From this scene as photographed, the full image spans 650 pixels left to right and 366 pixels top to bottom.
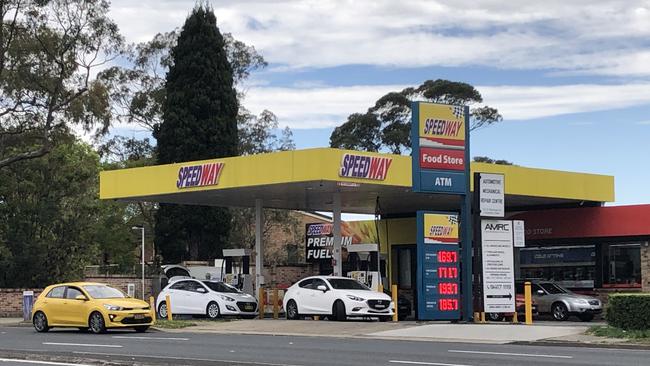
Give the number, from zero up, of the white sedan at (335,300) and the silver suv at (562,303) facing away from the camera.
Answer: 0

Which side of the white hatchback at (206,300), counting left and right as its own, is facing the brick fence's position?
back

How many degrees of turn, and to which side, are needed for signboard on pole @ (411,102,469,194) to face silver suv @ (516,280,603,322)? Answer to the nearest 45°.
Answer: approximately 90° to its left

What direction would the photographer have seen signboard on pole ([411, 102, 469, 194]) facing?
facing the viewer and to the right of the viewer

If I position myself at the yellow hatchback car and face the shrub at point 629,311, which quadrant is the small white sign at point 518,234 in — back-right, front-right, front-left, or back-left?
front-left

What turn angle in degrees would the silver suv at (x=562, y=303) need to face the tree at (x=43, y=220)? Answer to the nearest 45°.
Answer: approximately 135° to its right

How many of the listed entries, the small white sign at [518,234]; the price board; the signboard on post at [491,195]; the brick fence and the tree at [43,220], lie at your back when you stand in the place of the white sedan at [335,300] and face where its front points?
2

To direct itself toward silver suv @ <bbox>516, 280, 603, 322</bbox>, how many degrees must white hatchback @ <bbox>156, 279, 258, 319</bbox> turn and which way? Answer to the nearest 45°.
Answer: approximately 45° to its left

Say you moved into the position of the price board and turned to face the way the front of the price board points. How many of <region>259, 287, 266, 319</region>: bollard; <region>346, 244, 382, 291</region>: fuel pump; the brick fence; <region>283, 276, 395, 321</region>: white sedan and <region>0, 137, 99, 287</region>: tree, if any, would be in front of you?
0

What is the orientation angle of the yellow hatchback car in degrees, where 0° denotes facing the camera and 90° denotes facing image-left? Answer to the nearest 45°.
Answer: approximately 315°

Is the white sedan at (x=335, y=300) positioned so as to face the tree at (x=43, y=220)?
no

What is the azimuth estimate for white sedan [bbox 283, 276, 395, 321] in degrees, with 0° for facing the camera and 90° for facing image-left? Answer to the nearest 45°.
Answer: approximately 315°
